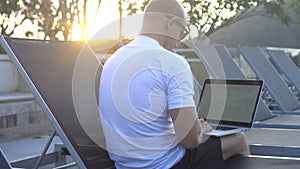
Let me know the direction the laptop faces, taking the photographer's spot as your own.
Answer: facing the viewer and to the left of the viewer

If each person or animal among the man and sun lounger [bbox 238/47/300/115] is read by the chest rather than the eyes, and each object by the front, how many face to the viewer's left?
0

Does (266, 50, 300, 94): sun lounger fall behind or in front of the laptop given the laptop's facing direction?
behind

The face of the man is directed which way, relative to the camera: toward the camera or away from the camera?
away from the camera

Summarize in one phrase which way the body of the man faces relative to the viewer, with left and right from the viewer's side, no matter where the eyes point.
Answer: facing away from the viewer and to the right of the viewer

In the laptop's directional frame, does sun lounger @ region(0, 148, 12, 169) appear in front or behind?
in front

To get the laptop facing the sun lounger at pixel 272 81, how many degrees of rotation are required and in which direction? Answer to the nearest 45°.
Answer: approximately 135° to its right

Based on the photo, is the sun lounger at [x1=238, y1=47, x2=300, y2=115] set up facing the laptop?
no
